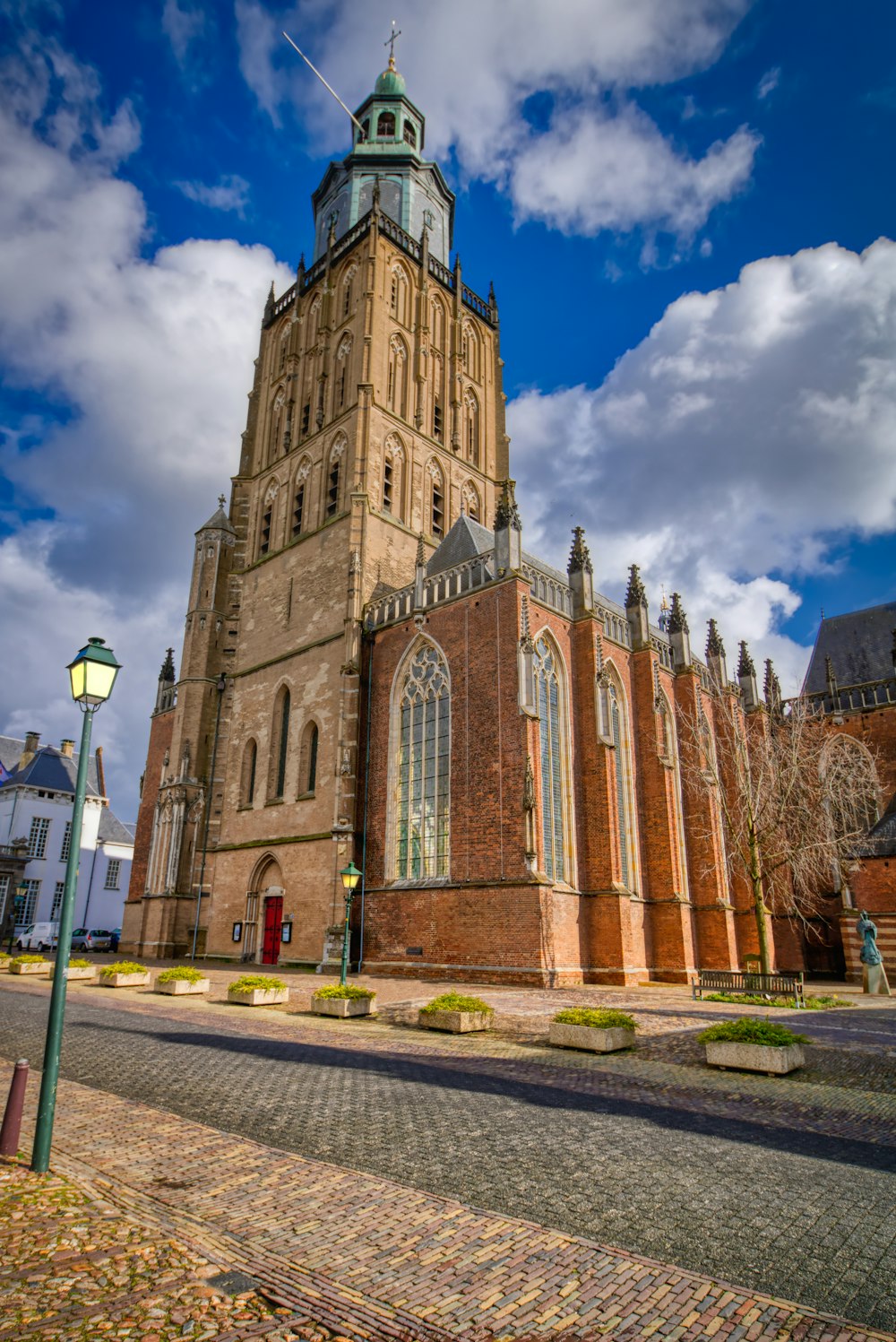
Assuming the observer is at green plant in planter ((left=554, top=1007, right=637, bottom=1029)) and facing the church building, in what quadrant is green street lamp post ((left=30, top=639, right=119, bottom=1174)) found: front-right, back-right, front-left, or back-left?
back-left

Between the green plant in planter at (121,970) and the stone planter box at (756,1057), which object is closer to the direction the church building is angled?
the green plant in planter

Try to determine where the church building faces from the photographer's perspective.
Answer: facing the viewer and to the left of the viewer

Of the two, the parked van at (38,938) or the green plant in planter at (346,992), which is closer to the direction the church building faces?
the green plant in planter

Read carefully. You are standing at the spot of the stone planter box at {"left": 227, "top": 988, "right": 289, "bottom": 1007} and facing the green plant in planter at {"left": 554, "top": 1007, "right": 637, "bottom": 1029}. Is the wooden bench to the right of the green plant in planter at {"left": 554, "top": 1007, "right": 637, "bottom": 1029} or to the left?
left

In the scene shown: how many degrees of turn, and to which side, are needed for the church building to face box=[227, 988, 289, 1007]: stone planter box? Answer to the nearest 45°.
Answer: approximately 45° to its left

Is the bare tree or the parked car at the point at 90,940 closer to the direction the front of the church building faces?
the parked car

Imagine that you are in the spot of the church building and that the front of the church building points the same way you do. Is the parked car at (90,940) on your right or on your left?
on your right

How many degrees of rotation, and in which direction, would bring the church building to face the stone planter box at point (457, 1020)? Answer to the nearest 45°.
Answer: approximately 45° to its left

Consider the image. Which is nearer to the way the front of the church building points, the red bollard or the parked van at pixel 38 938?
the red bollard

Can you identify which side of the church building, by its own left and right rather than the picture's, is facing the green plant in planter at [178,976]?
front
